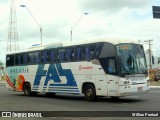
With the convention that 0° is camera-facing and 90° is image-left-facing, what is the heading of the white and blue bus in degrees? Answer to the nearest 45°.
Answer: approximately 315°
